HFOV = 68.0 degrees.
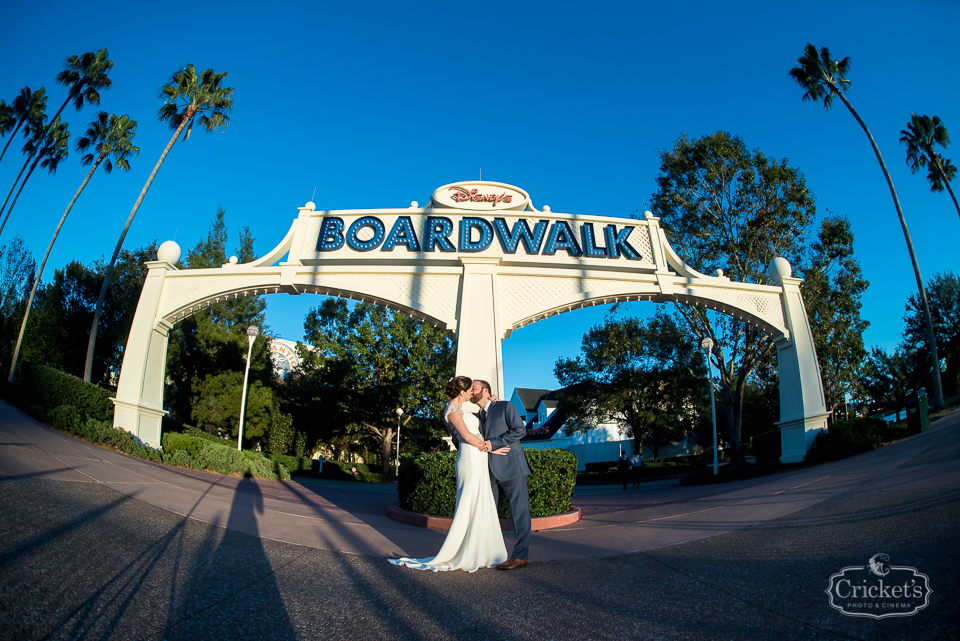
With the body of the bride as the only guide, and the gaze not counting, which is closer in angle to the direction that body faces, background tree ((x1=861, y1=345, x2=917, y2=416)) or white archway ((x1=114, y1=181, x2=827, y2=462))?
the background tree

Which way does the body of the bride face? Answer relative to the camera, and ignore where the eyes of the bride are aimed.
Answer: to the viewer's right

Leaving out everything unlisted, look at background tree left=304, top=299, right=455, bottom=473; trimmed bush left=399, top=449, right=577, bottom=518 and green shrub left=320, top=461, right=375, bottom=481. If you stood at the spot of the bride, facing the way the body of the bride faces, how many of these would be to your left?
3

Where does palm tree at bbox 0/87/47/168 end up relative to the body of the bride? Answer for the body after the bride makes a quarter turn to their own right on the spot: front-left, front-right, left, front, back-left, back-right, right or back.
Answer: back-right

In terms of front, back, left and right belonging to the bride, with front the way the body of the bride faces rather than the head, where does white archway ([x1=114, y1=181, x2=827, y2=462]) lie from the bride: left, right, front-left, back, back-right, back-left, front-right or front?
left

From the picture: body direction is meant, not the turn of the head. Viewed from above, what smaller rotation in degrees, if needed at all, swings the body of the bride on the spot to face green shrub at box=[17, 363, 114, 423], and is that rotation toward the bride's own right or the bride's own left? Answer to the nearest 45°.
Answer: approximately 135° to the bride's own left

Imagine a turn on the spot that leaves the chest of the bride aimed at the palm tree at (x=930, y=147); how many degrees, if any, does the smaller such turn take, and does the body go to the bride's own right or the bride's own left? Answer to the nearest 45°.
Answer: approximately 45° to the bride's own left

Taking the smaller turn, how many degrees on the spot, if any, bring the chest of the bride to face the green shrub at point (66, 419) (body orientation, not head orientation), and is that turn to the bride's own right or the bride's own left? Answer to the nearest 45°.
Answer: approximately 135° to the bride's own left

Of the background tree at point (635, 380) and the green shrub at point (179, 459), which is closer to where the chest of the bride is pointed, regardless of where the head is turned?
the background tree

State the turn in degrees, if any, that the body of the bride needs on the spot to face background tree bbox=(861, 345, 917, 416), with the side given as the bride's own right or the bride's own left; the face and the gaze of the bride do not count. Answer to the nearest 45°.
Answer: approximately 45° to the bride's own left

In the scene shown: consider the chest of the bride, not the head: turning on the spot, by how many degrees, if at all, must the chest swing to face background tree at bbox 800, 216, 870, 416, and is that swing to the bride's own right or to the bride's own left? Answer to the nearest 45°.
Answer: approximately 45° to the bride's own left

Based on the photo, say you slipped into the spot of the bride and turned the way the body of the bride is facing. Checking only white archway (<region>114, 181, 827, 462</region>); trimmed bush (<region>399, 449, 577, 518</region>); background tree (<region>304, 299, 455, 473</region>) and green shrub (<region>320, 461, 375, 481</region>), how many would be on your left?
4
